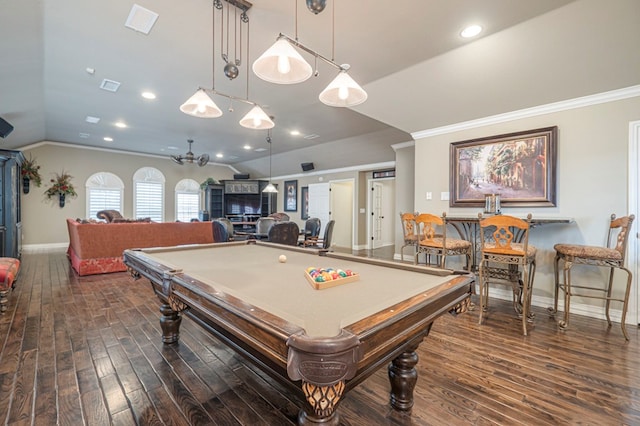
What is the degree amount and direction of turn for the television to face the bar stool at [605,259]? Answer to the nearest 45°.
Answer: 0° — it already faces it

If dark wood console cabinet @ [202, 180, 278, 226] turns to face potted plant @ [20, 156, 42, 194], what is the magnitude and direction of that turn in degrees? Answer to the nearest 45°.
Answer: approximately 90° to its right

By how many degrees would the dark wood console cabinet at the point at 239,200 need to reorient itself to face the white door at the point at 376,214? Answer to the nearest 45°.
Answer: approximately 45° to its left

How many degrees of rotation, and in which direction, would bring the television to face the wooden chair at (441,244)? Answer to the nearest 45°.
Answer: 0° — it already faces it

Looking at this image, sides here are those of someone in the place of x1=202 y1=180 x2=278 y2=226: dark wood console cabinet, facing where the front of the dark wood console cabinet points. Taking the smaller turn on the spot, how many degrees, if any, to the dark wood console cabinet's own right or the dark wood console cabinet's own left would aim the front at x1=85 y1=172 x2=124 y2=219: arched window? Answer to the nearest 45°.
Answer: approximately 90° to the dark wood console cabinet's own right

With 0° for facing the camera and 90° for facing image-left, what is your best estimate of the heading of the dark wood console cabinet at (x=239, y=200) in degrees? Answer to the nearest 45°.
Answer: approximately 0°

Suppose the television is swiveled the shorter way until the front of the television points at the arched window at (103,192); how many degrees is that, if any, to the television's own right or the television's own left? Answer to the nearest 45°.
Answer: approximately 90° to the television's own right

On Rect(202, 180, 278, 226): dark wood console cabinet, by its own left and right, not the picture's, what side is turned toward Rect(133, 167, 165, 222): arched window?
right
